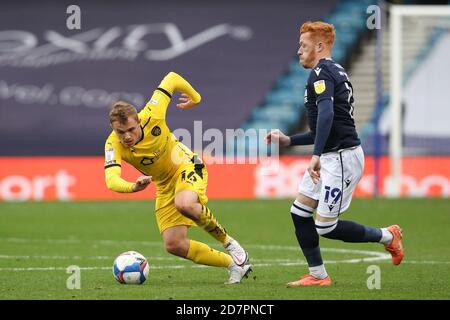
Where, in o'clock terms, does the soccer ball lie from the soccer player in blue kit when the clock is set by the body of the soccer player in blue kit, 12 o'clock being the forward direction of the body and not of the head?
The soccer ball is roughly at 12 o'clock from the soccer player in blue kit.

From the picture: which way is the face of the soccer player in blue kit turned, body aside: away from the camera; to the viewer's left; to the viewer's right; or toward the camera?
to the viewer's left

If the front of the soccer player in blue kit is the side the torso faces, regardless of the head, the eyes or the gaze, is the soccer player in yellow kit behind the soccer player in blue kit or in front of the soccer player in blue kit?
in front

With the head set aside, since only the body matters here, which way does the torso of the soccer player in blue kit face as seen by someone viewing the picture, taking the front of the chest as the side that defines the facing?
to the viewer's left
